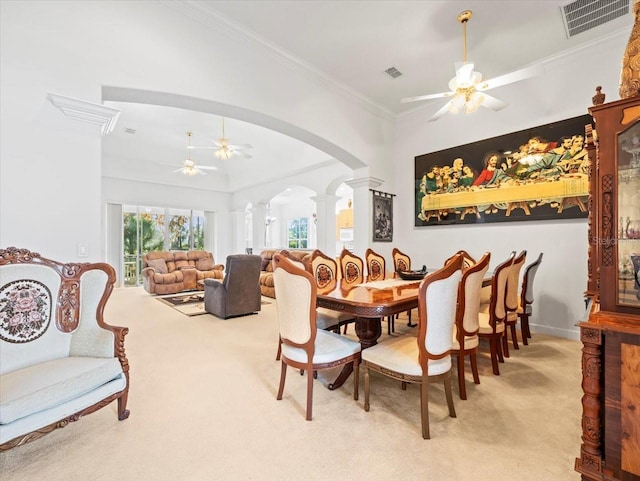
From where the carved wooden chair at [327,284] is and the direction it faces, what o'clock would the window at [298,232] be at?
The window is roughly at 7 o'clock from the carved wooden chair.

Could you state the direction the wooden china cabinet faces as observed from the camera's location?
facing the viewer and to the left of the viewer

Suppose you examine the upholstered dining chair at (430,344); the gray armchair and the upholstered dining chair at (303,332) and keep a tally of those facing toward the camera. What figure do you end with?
0

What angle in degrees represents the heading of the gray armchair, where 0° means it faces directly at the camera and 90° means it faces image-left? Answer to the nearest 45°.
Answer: approximately 135°

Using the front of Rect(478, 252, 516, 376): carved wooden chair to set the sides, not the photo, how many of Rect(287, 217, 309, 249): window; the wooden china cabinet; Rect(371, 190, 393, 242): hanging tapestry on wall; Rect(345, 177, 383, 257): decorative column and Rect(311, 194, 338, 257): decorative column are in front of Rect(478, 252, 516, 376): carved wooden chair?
4

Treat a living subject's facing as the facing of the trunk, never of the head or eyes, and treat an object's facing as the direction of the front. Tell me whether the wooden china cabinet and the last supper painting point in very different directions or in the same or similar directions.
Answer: same or similar directions

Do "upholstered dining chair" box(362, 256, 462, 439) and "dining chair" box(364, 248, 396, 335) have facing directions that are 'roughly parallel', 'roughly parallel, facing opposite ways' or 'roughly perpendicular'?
roughly parallel, facing opposite ways

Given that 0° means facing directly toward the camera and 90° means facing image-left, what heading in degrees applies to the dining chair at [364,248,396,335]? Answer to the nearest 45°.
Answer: approximately 315°

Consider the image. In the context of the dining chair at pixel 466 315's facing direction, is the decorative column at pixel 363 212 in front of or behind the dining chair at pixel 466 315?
in front

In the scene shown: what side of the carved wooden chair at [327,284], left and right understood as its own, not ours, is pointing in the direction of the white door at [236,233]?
back

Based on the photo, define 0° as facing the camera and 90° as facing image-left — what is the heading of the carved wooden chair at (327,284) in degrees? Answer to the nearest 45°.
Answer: approximately 315°

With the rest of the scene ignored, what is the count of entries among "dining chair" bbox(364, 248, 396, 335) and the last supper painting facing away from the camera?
0

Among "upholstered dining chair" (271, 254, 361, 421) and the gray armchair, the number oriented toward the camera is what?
0

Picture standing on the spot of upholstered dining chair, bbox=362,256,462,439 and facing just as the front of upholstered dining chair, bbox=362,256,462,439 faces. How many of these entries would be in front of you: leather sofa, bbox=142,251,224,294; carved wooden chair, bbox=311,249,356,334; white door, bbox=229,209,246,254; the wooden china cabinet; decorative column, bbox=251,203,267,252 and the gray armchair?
5
